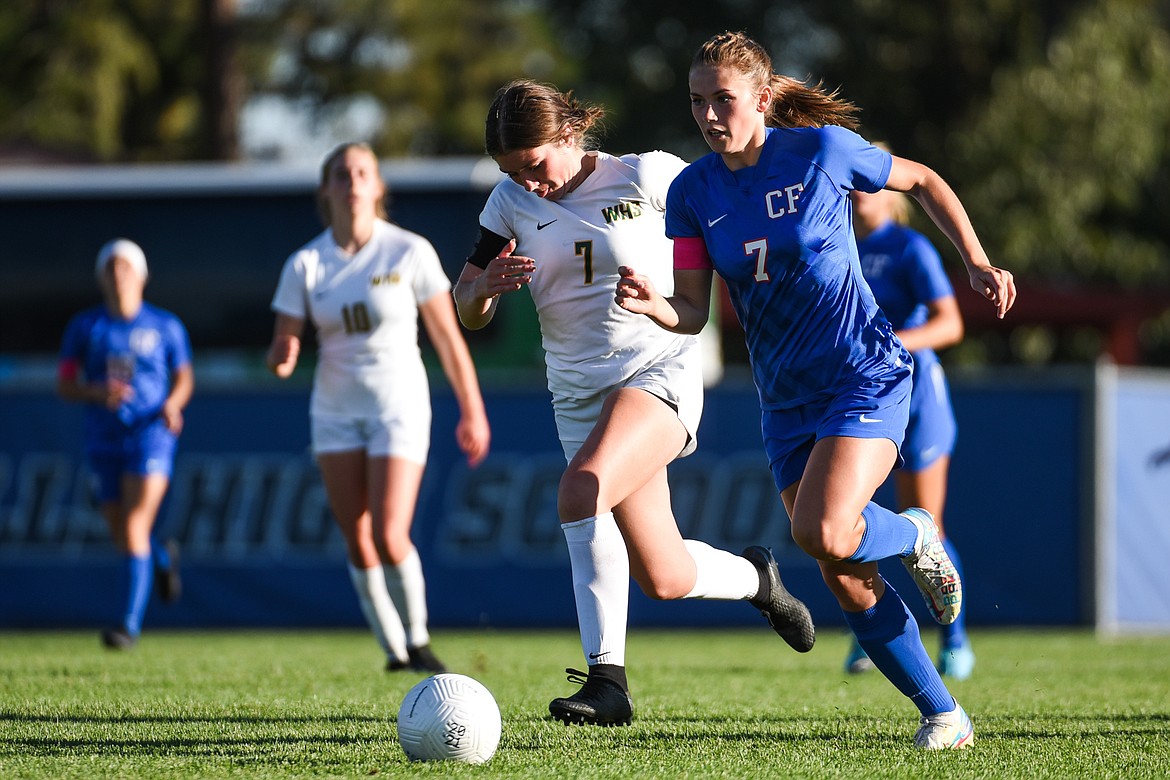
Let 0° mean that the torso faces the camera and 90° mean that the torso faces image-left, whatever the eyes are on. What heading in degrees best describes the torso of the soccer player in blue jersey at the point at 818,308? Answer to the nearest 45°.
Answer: approximately 45°

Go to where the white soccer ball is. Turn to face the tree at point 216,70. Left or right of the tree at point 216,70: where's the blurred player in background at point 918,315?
right

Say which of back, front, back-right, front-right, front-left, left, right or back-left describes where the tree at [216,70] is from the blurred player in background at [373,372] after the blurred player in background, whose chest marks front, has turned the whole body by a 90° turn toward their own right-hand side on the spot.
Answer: right

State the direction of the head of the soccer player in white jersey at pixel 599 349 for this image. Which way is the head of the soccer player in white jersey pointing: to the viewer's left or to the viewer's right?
to the viewer's left

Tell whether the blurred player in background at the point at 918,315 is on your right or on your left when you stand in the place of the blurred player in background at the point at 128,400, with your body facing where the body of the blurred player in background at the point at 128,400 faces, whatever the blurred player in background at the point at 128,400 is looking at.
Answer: on your left

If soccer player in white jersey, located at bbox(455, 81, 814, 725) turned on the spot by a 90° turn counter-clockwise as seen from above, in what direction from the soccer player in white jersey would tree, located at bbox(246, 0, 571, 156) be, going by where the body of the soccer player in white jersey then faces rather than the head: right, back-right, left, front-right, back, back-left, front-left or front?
back-left

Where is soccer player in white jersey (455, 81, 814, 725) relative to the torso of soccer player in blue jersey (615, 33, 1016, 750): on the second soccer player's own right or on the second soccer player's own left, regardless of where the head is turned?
on the second soccer player's own right
